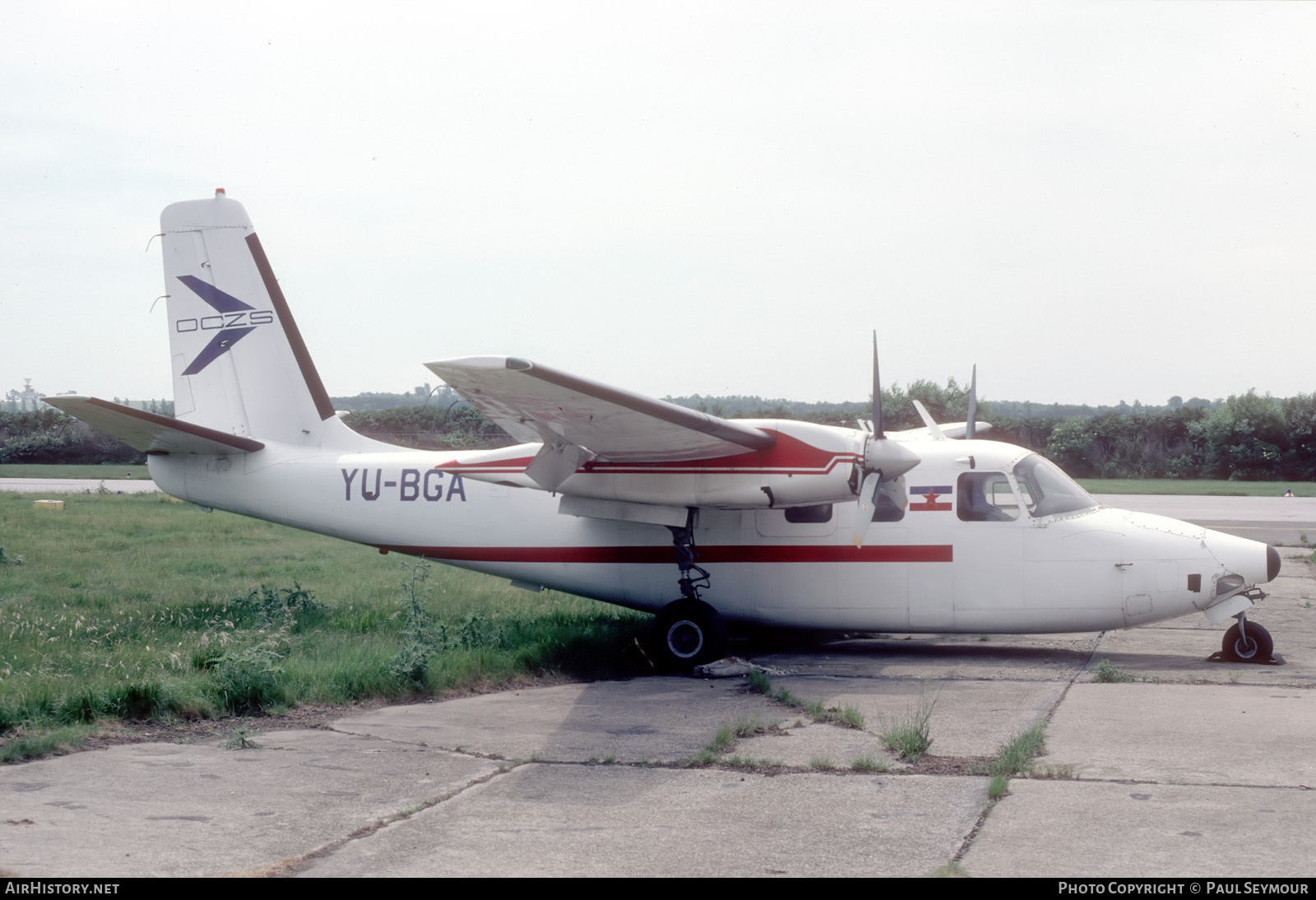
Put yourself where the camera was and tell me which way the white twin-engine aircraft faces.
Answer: facing to the right of the viewer
